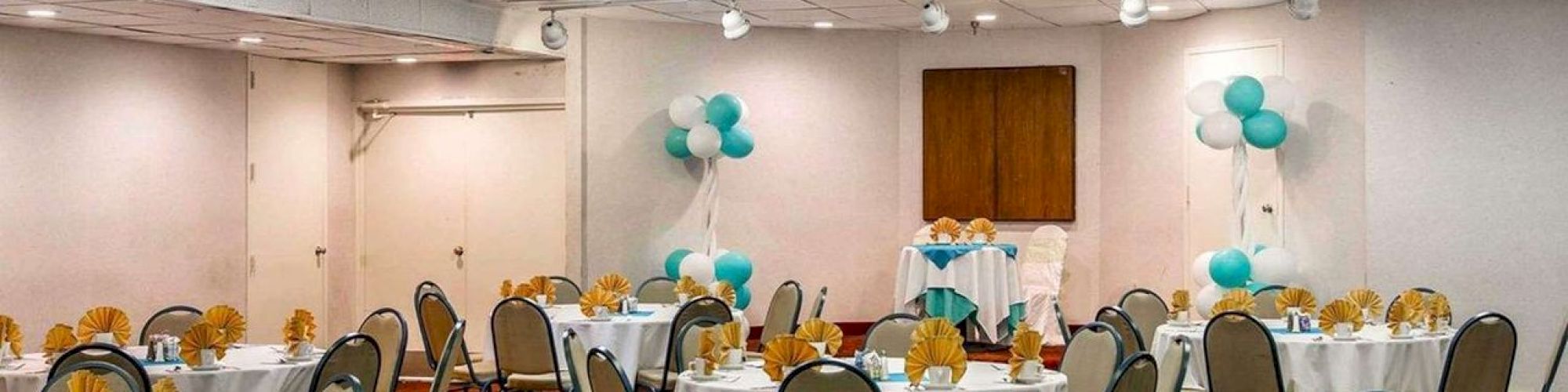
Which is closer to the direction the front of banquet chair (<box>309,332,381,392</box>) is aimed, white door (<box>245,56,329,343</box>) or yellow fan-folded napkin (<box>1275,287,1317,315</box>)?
the white door

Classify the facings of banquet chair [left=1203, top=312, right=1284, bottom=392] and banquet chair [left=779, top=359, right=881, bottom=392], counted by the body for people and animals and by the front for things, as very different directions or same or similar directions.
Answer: same or similar directions

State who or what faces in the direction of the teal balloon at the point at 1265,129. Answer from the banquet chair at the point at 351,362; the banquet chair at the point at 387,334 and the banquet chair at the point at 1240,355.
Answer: the banquet chair at the point at 1240,355

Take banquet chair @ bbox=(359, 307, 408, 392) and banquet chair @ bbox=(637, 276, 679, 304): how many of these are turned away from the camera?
0

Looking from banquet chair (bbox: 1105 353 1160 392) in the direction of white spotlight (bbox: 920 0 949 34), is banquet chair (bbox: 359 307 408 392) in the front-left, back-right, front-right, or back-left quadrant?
front-left

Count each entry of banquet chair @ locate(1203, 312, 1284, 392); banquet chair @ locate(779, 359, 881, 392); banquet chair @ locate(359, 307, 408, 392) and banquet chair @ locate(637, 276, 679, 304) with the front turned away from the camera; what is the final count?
2

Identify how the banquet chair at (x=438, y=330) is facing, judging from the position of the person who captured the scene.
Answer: facing away from the viewer and to the right of the viewer

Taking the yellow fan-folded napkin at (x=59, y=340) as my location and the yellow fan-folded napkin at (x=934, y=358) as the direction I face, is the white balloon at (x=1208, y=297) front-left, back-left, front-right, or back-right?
front-left

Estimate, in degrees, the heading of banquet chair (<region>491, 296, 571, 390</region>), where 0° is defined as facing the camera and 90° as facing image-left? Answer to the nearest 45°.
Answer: approximately 225°

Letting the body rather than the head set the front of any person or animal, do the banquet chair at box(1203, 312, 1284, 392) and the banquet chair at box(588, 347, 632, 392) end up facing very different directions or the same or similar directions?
same or similar directions

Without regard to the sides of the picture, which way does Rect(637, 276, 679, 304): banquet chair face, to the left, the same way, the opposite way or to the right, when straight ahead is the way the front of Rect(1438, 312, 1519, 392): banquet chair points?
the opposite way
